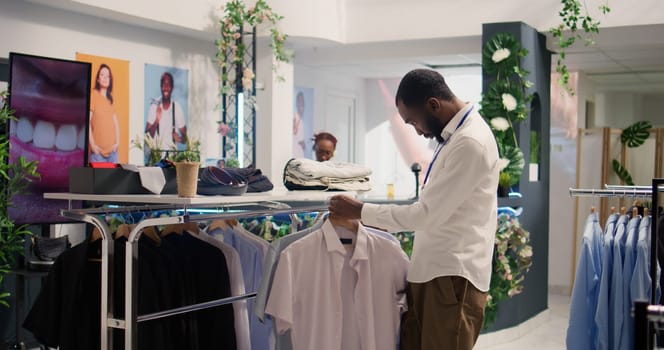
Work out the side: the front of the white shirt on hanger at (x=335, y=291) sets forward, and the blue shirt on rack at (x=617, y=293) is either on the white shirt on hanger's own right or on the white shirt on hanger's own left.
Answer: on the white shirt on hanger's own left

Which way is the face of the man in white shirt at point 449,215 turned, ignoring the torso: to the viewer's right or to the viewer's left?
to the viewer's left

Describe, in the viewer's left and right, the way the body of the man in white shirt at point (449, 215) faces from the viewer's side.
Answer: facing to the left of the viewer

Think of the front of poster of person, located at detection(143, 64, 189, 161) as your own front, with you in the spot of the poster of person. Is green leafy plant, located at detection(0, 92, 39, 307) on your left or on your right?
on your right

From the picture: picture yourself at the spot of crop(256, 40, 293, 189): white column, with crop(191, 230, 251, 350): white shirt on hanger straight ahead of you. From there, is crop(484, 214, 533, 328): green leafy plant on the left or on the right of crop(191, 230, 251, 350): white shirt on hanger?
left

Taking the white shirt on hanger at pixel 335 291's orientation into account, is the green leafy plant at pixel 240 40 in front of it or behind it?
behind

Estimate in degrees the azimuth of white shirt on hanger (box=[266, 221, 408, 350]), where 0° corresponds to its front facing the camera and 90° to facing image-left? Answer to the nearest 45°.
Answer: approximately 0°
